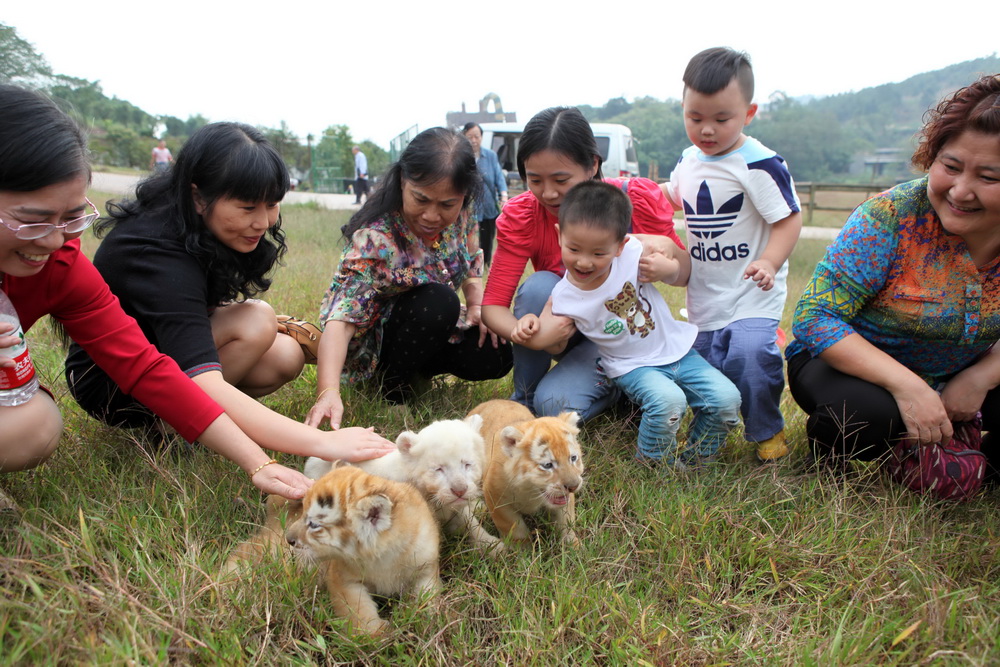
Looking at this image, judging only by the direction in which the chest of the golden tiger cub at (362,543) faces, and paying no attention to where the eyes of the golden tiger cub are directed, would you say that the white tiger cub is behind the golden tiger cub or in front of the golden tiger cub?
behind

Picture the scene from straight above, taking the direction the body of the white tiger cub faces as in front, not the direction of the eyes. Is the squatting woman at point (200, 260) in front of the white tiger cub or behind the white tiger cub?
behind

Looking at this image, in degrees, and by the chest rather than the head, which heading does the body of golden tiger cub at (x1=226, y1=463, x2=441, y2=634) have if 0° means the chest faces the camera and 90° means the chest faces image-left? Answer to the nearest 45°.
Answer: approximately 45°

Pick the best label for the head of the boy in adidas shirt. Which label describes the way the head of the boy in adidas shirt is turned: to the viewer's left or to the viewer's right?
to the viewer's left

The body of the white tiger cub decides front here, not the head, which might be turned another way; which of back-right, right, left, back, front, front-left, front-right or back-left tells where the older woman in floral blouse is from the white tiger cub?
back-left

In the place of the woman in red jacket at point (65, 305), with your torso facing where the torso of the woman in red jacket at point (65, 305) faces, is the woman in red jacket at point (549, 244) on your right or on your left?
on your left

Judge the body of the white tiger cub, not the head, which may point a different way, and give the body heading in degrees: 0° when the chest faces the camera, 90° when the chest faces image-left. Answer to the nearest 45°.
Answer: approximately 315°

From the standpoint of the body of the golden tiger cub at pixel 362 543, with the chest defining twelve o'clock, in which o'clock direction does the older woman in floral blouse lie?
The older woman in floral blouse is roughly at 5 o'clock from the golden tiger cub.

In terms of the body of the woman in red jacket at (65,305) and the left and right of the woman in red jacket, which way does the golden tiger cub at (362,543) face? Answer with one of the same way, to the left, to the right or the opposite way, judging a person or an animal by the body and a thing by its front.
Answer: to the right

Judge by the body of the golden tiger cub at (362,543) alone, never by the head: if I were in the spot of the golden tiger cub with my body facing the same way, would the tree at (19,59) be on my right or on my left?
on my right
